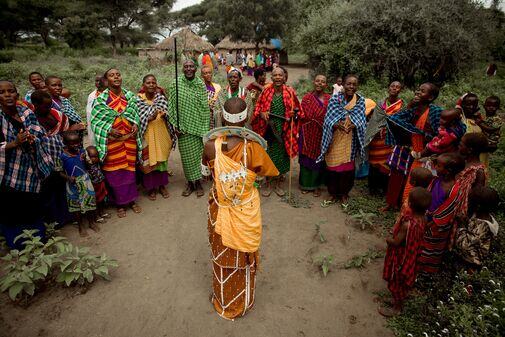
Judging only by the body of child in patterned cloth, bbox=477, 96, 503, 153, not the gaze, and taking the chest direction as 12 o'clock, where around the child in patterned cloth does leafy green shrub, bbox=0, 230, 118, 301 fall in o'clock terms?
The leafy green shrub is roughly at 12 o'clock from the child in patterned cloth.

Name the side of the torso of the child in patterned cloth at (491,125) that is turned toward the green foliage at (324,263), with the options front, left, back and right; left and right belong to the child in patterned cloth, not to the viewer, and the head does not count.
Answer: front

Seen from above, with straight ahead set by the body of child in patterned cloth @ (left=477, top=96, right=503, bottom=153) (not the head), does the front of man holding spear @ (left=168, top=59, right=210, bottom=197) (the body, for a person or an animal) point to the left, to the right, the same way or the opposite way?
to the left

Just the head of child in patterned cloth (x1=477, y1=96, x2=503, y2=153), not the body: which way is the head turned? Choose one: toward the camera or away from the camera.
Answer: toward the camera

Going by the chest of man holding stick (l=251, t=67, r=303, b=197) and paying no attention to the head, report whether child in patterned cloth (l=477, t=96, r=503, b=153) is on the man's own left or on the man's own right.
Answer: on the man's own left

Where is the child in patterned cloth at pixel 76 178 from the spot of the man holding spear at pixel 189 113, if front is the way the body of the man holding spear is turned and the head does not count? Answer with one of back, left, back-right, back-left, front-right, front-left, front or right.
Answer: front-right

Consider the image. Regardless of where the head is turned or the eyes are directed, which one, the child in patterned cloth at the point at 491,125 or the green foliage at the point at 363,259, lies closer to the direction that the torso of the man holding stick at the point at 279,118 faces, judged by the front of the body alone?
the green foliage

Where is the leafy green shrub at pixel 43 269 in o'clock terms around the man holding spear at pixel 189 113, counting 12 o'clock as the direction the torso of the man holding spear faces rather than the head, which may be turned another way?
The leafy green shrub is roughly at 1 o'clock from the man holding spear.

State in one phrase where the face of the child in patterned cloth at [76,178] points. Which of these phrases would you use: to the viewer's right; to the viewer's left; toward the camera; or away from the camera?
toward the camera

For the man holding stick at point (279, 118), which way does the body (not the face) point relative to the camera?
toward the camera

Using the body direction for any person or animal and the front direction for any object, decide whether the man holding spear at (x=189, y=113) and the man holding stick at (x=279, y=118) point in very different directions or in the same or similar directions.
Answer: same or similar directions

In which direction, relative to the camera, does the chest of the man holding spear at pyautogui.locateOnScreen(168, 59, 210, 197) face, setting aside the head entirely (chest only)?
toward the camera

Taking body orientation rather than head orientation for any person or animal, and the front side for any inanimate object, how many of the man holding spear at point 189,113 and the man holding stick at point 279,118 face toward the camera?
2
